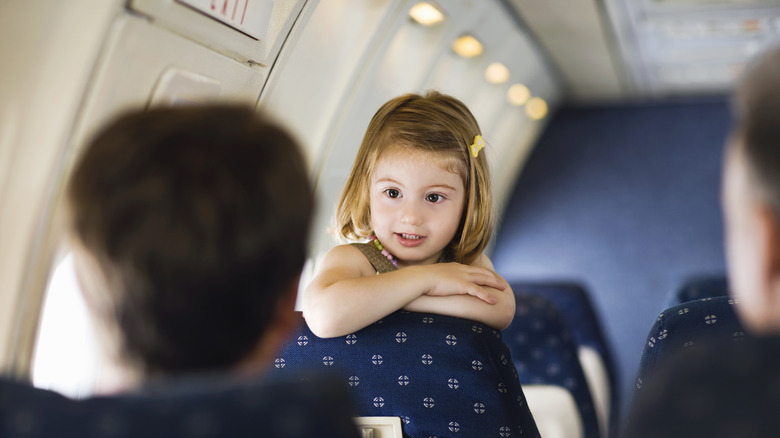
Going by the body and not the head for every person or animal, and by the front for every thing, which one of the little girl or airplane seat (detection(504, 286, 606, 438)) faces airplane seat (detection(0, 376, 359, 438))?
the little girl

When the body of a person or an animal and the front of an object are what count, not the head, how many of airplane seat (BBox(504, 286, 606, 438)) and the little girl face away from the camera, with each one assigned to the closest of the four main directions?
1

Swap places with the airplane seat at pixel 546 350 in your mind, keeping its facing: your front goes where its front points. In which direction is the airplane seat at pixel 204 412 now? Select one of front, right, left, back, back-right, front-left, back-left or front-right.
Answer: back

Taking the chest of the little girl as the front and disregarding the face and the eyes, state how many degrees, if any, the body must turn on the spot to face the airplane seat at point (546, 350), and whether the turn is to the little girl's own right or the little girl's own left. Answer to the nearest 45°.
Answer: approximately 135° to the little girl's own left

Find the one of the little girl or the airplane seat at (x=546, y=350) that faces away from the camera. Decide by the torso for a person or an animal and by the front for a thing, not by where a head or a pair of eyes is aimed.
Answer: the airplane seat

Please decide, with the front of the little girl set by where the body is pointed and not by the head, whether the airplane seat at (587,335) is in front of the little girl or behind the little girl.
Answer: behind

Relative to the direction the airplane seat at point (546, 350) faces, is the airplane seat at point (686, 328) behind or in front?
behind

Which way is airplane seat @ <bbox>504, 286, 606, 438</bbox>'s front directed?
away from the camera

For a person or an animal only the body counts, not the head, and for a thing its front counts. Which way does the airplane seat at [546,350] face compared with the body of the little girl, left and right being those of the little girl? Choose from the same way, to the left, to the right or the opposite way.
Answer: the opposite way

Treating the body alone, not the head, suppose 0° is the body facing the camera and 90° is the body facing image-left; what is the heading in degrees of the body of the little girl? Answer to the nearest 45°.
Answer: approximately 0°
